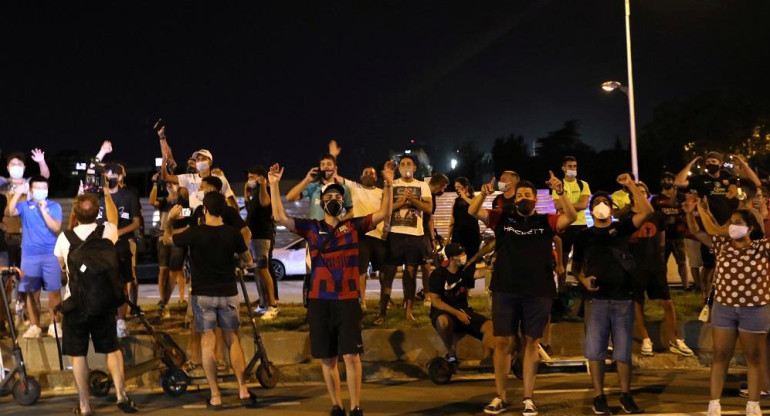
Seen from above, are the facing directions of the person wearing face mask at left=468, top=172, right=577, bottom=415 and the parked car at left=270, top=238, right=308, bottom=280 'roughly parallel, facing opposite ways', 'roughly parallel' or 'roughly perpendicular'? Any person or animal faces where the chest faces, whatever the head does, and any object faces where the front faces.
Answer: roughly perpendicular

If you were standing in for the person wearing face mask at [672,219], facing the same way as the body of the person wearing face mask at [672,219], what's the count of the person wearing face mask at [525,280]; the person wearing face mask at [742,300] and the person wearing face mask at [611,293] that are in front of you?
3

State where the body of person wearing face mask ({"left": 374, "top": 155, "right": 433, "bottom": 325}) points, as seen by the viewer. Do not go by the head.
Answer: toward the camera

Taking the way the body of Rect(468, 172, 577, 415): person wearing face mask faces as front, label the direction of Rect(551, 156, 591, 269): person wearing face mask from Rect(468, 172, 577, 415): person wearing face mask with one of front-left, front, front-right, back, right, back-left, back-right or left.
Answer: back

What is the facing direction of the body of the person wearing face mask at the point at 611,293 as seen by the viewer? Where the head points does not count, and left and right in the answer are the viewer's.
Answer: facing the viewer

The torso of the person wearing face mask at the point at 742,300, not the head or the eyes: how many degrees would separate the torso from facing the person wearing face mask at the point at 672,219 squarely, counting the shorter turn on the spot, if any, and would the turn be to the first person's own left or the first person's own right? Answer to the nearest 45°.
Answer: approximately 180°

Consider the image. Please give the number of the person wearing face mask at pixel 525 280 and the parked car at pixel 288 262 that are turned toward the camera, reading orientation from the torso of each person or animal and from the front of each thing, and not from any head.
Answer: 1

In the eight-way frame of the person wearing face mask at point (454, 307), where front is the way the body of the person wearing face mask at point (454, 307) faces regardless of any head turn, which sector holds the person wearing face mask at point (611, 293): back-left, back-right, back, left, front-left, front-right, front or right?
front
